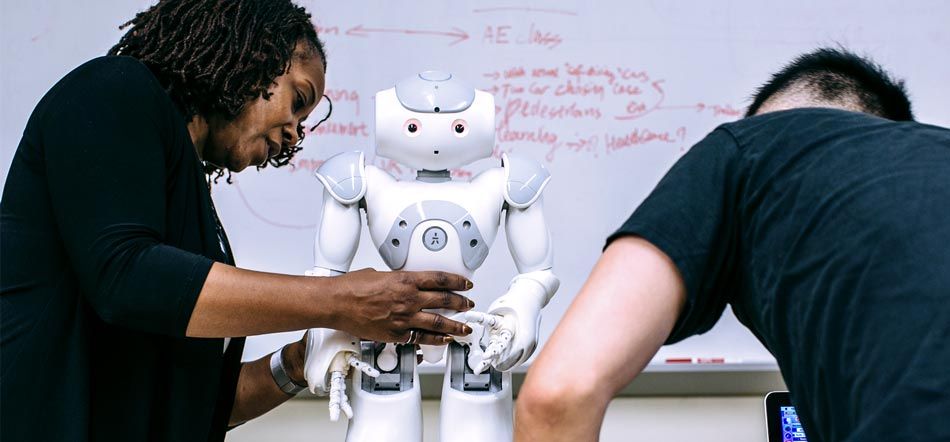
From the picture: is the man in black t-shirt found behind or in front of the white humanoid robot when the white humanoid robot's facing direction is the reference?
in front

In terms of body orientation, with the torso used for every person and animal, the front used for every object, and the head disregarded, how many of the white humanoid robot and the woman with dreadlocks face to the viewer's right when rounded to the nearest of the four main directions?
1

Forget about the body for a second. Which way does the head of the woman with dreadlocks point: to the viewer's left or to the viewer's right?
to the viewer's right

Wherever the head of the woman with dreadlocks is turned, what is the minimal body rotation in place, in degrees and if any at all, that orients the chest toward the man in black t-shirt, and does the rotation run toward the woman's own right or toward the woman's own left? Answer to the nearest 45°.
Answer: approximately 45° to the woman's own right

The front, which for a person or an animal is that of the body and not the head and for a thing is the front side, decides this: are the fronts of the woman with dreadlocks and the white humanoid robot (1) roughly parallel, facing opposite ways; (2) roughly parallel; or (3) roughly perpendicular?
roughly perpendicular

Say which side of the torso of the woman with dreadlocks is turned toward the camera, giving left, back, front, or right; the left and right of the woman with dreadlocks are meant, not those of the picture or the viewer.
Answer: right

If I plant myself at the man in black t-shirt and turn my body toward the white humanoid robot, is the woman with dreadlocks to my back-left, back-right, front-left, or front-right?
front-left

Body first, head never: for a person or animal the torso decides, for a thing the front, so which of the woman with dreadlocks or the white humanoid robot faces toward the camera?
the white humanoid robot

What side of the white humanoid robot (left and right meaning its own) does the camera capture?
front

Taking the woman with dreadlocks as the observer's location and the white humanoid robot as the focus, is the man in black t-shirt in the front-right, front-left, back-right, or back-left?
front-right
